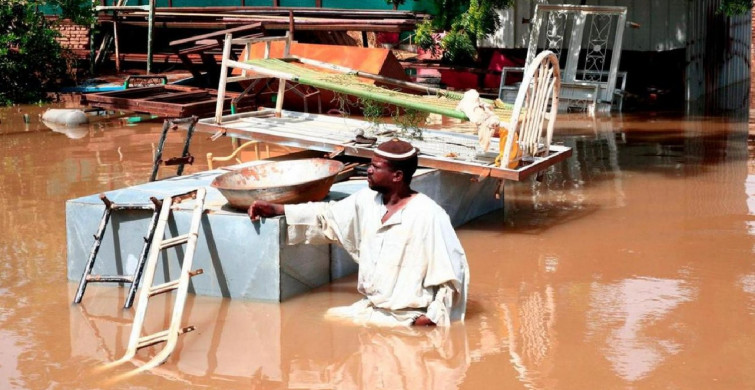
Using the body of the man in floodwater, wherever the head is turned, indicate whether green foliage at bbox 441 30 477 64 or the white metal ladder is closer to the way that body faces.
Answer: the white metal ladder

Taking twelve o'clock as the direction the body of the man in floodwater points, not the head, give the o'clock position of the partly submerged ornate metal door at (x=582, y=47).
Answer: The partly submerged ornate metal door is roughly at 5 o'clock from the man in floodwater.

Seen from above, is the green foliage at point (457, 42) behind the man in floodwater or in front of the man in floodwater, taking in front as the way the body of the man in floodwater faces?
behind

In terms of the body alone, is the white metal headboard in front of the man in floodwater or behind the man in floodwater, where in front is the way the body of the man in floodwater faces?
behind

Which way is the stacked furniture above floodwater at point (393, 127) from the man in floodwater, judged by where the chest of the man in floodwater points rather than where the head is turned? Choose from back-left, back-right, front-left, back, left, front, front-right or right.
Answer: back-right

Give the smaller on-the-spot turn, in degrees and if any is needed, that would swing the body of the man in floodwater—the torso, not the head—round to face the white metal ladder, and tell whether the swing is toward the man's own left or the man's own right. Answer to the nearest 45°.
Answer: approximately 45° to the man's own right

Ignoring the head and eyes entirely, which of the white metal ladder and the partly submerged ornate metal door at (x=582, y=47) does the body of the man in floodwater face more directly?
the white metal ladder

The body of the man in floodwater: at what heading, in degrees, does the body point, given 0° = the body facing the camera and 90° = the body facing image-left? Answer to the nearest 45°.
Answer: approximately 45°

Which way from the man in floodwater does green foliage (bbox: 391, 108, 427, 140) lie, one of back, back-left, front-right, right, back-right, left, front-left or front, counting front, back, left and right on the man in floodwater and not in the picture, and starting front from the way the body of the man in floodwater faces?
back-right

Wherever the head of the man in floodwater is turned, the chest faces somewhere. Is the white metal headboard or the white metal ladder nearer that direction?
the white metal ladder
